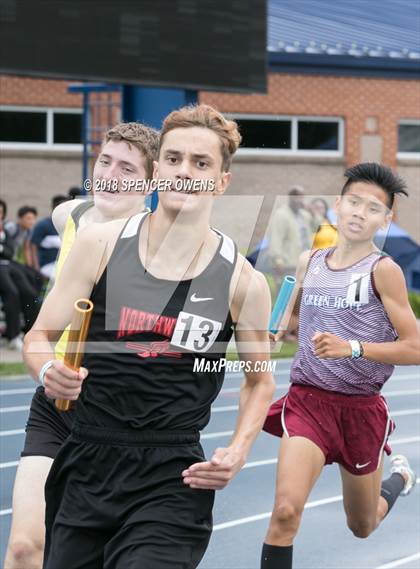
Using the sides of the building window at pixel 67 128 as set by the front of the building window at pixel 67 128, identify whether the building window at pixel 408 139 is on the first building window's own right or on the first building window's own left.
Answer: on the first building window's own left

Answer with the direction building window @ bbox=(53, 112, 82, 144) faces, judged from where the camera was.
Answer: facing the viewer

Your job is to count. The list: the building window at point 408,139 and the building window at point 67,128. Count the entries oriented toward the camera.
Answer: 2

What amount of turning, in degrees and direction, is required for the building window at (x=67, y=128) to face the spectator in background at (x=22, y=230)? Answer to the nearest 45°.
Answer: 0° — it already faces them

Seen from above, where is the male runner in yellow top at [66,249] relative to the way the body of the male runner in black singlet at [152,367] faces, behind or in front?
behind

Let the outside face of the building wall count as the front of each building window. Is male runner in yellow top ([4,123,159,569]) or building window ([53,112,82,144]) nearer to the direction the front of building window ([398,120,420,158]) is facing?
the male runner in yellow top

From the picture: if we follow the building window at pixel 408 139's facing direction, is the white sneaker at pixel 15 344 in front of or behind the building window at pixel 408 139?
in front

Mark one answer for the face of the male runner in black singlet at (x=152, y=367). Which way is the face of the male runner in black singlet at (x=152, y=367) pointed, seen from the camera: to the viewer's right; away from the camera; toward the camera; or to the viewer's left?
toward the camera

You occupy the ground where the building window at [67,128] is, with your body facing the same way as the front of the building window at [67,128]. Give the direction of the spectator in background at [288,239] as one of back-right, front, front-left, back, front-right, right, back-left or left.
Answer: front

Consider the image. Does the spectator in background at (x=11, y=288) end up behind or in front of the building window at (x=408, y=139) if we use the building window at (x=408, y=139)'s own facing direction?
in front

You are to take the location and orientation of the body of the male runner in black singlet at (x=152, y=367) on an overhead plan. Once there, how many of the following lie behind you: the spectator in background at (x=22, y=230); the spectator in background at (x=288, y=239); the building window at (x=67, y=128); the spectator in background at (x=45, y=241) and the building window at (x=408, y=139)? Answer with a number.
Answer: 5

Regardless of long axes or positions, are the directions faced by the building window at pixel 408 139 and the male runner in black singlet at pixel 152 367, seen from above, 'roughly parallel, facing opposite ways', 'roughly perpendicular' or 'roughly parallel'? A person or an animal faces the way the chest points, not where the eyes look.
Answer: roughly parallel

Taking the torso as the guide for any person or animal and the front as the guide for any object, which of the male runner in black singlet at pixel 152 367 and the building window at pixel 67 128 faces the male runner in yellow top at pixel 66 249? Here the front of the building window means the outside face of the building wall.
the building window

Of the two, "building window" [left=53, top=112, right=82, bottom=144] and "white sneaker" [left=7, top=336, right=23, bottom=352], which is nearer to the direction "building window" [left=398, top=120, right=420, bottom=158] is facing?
the white sneaker

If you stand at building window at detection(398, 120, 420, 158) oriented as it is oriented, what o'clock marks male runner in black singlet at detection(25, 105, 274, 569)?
The male runner in black singlet is roughly at 12 o'clock from the building window.

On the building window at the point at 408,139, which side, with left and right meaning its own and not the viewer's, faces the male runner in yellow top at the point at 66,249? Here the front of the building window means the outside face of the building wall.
front

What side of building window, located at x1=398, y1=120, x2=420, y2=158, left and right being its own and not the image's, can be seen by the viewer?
front
